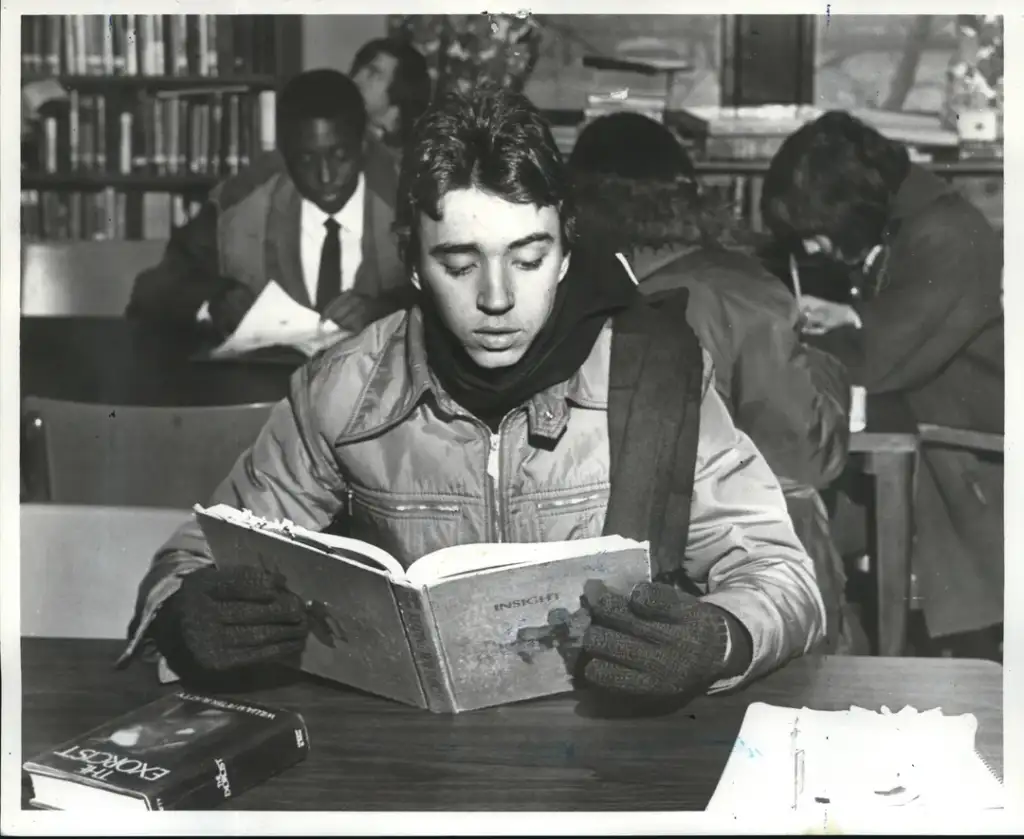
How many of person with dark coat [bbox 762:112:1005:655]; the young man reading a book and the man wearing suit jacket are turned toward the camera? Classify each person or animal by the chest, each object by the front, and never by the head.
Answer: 2

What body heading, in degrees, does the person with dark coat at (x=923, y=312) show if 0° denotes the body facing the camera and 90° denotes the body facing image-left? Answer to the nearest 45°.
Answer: approximately 90°

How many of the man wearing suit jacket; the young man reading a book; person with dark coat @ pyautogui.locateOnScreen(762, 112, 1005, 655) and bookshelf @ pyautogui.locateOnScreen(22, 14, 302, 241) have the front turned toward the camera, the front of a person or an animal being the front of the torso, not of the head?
3

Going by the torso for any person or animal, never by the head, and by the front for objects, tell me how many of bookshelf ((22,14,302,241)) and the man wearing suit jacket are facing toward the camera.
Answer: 2
